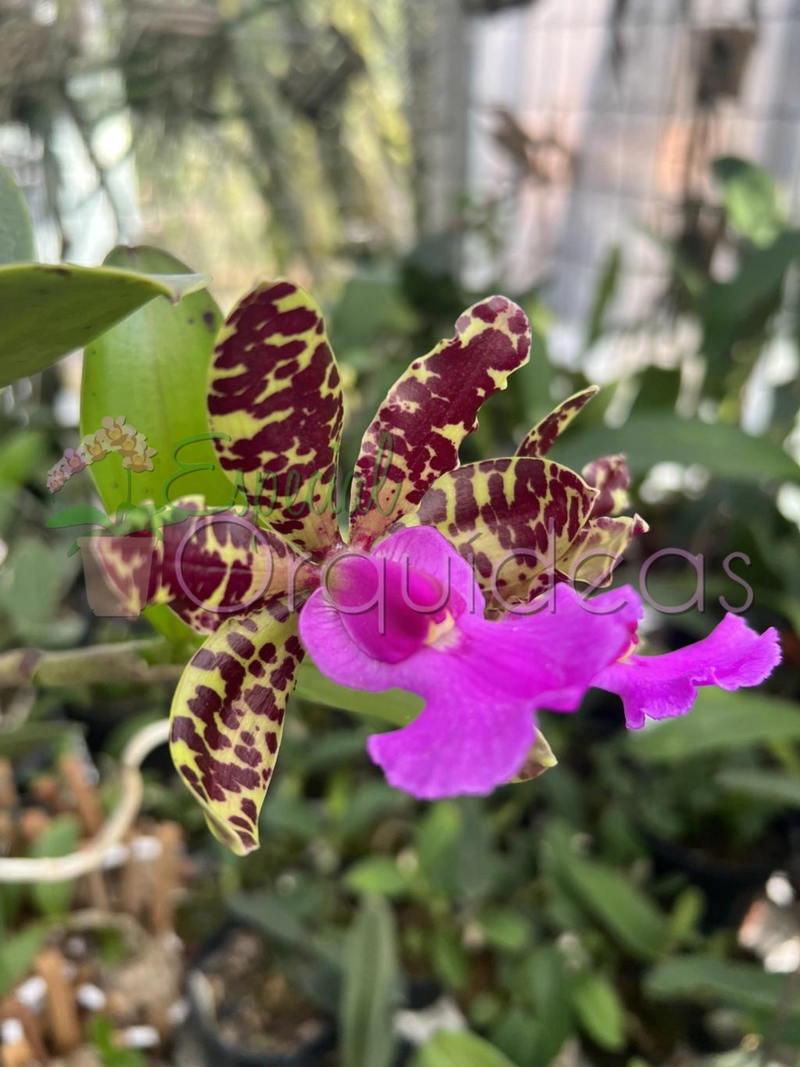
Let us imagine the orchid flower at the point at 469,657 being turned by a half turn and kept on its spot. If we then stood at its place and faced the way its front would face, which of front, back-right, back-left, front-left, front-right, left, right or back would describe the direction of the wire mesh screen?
front-right

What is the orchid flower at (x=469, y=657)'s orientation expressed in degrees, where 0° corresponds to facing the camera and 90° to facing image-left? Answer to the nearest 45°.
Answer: approximately 315°
